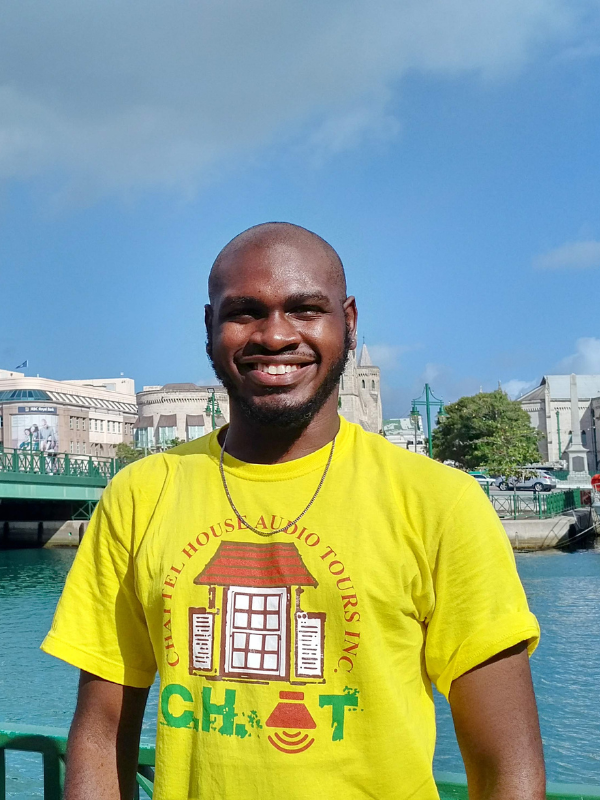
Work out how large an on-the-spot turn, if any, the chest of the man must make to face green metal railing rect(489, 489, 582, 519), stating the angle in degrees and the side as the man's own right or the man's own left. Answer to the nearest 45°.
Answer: approximately 180°

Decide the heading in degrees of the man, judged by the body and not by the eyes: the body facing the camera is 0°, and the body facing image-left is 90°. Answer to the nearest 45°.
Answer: approximately 0°

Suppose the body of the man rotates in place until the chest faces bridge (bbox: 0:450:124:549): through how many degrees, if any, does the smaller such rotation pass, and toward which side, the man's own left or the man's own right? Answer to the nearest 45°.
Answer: approximately 180°

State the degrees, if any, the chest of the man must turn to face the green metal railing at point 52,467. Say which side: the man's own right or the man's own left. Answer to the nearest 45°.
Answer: approximately 180°
